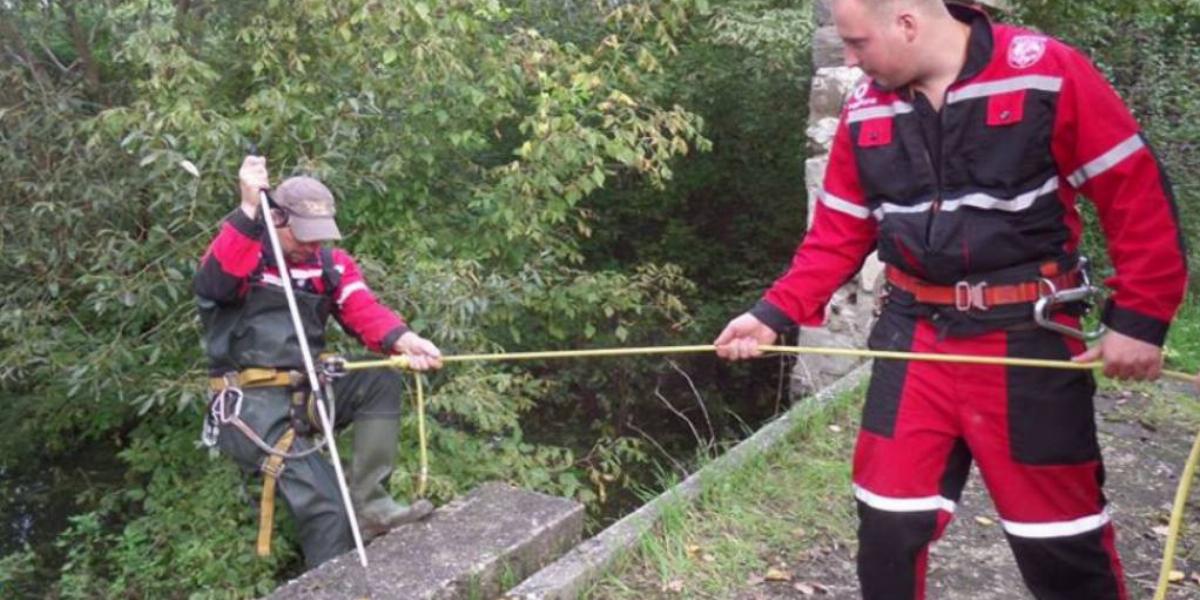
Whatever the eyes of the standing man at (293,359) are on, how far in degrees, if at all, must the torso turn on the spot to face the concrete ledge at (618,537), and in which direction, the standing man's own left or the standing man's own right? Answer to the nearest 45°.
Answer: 0° — they already face it

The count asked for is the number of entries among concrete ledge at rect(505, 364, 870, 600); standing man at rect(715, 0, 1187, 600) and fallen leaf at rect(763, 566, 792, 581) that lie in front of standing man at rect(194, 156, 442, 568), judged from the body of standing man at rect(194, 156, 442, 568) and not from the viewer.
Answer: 3

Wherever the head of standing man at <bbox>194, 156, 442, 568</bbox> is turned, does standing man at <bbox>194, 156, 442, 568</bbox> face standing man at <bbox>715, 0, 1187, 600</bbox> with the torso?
yes

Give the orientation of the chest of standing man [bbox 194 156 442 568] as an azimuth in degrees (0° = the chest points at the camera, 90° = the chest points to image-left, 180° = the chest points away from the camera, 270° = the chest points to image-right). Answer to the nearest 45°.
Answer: approximately 315°

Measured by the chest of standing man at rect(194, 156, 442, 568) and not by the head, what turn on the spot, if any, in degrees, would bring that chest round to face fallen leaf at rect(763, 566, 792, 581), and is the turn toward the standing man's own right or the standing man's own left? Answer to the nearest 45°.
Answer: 0° — they already face it

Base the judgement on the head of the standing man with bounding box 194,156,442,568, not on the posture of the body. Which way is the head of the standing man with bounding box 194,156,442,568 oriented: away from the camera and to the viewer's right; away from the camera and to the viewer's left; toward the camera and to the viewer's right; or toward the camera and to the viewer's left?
toward the camera and to the viewer's right
